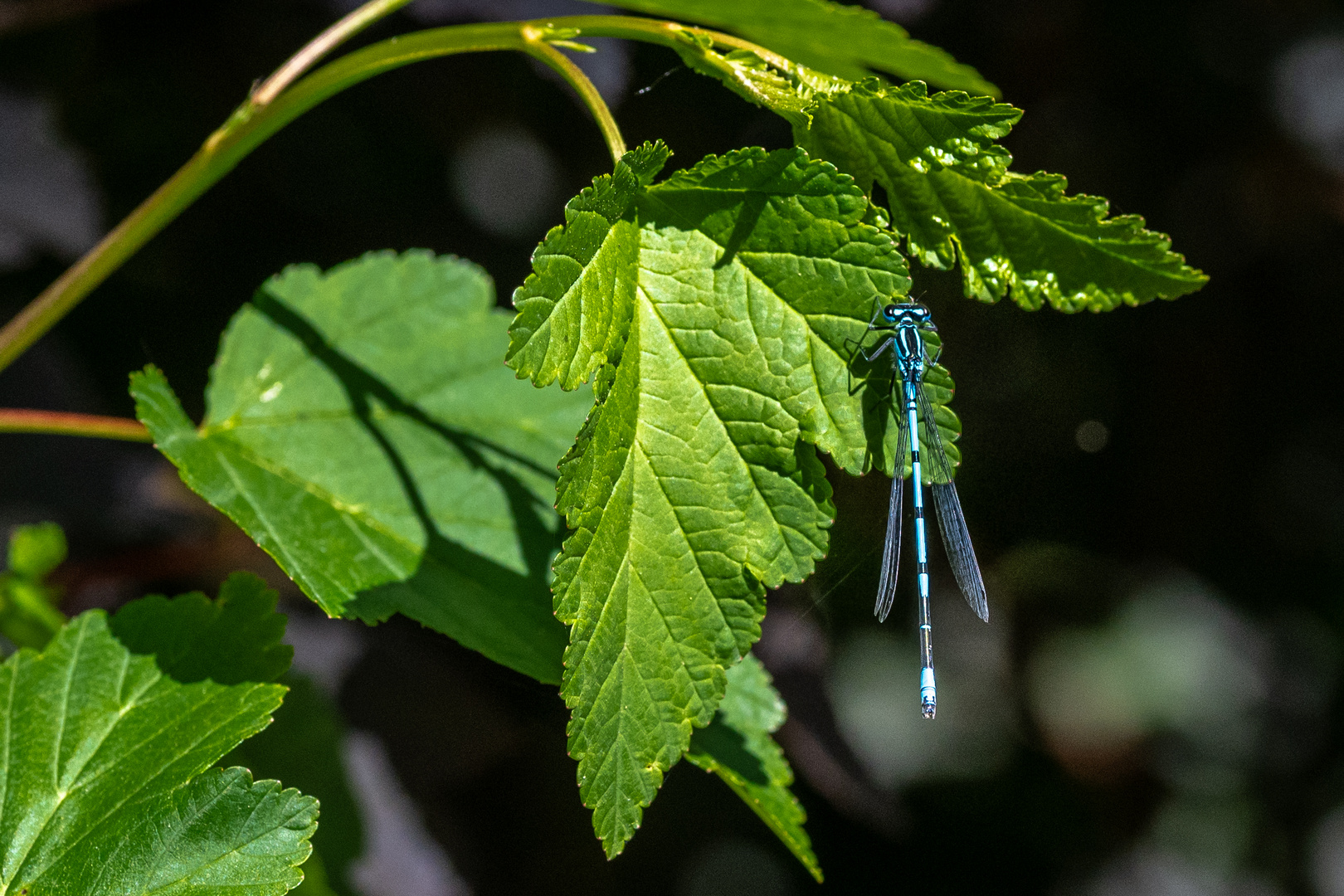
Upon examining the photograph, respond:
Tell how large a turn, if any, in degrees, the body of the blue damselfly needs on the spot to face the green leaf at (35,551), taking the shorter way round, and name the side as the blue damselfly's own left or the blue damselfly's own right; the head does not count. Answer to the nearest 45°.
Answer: approximately 90° to the blue damselfly's own left

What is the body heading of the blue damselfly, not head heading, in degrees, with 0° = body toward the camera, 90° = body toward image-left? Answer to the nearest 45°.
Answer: approximately 180°
